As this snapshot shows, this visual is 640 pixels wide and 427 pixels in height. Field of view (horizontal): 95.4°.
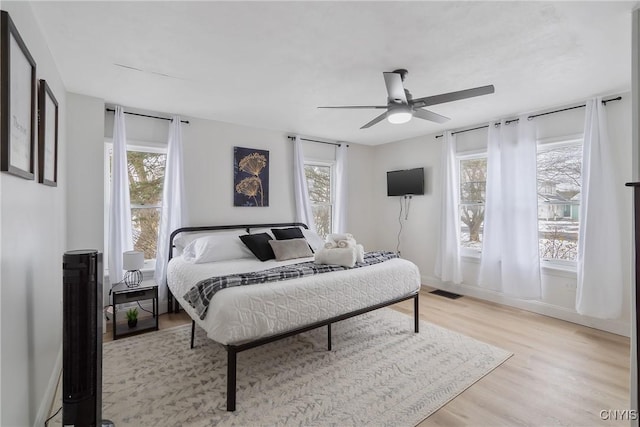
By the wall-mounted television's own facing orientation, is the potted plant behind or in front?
in front

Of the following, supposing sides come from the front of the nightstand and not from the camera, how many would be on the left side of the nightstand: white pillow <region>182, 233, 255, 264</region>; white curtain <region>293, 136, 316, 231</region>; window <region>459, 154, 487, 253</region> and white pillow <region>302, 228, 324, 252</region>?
4

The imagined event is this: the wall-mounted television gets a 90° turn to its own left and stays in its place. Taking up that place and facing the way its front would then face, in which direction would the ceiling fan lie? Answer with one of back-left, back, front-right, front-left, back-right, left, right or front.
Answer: front-right

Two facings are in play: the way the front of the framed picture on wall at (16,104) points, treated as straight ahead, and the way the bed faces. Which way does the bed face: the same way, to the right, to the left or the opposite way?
to the right

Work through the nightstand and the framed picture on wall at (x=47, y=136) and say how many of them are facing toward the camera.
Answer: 1

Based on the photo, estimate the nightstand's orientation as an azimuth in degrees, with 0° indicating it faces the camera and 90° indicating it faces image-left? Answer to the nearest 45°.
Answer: approximately 0°

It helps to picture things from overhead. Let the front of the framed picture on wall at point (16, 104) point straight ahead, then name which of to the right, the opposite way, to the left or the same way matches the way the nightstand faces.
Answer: to the right

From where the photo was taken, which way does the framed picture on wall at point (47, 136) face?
to the viewer's right

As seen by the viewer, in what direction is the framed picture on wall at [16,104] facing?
to the viewer's right

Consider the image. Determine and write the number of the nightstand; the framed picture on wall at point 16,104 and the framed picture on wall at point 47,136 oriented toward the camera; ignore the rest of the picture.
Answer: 1

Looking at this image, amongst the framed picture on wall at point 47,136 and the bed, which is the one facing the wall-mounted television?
the framed picture on wall

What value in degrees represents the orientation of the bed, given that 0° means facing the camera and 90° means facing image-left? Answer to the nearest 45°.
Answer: approximately 315°

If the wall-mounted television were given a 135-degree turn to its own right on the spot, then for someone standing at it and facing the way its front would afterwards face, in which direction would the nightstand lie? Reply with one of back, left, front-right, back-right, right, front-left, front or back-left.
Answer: back-left

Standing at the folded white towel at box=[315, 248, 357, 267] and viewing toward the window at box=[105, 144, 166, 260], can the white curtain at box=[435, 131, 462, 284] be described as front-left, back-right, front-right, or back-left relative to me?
back-right

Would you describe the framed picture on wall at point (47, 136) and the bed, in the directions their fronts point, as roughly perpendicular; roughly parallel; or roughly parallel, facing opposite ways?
roughly perpendicular

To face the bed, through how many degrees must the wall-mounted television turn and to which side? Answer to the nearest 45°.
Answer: approximately 45° to its left

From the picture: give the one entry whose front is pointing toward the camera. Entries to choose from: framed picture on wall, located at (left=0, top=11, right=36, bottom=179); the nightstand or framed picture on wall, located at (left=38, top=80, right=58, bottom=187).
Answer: the nightstand
